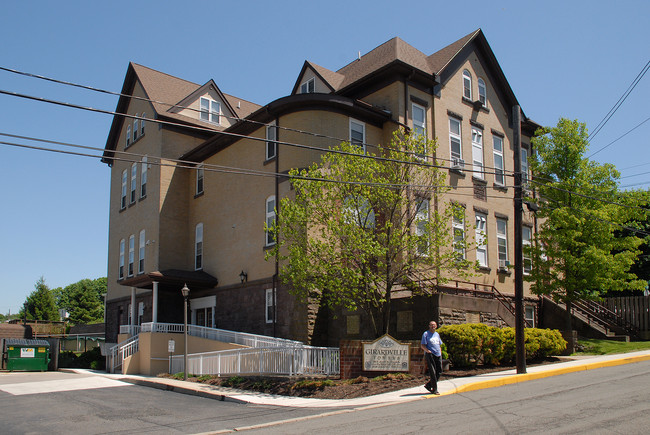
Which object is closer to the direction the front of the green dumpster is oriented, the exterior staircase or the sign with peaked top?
the sign with peaked top

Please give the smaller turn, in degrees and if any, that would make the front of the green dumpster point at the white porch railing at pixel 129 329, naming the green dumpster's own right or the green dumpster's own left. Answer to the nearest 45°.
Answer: approximately 90° to the green dumpster's own left

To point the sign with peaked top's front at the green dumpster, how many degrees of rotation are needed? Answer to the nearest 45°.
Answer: approximately 135° to its right

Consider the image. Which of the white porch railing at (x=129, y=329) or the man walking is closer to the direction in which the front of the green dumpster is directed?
the man walking

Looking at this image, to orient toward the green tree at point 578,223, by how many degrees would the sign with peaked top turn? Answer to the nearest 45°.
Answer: approximately 135° to its left

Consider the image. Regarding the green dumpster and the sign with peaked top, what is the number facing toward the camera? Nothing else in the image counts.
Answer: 2

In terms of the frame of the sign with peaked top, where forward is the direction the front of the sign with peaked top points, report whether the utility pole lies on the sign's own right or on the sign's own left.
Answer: on the sign's own left
